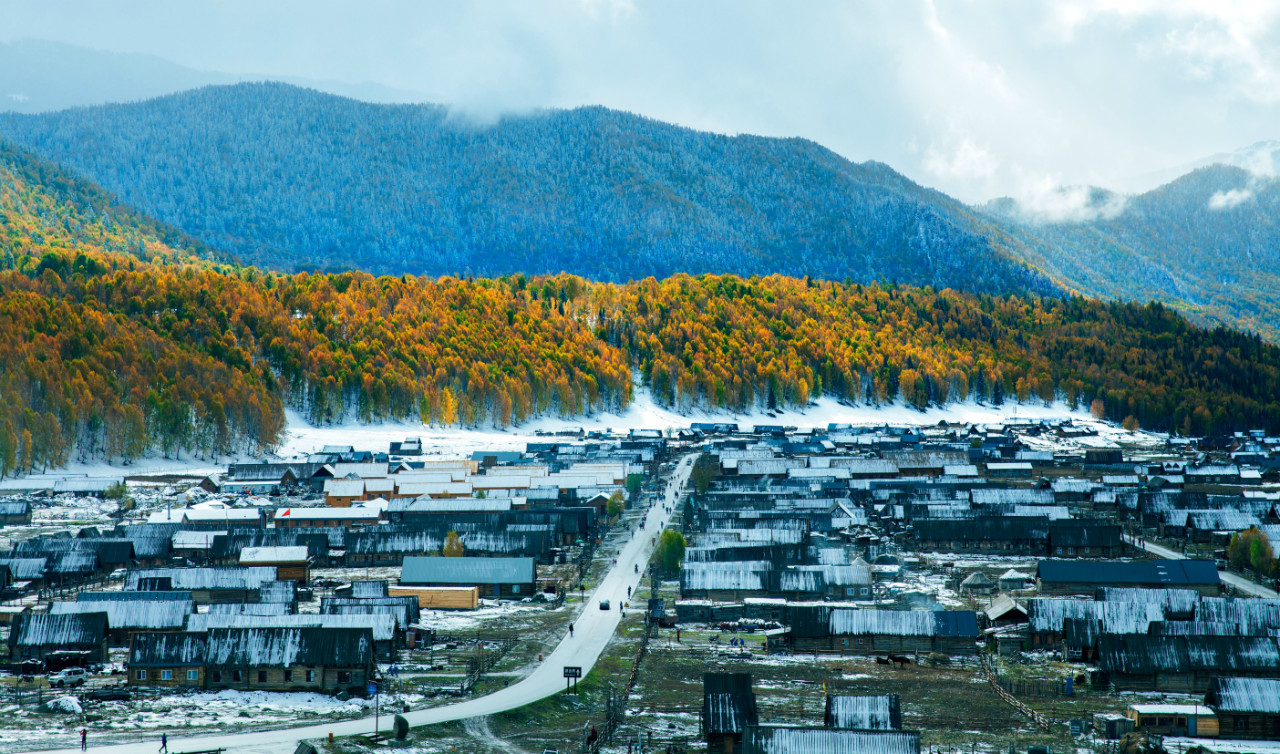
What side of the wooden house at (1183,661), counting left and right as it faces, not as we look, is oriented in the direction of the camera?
front

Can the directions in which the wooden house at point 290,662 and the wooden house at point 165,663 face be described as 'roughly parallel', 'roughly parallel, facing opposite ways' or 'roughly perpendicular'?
roughly parallel

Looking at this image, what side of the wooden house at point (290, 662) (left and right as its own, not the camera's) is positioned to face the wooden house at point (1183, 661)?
left

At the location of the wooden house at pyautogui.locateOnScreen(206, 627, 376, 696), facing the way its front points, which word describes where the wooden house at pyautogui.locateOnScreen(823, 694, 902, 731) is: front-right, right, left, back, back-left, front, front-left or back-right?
front-left

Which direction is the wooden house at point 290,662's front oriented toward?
toward the camera

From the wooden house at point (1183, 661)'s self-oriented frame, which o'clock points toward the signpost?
The signpost is roughly at 2 o'clock from the wooden house.

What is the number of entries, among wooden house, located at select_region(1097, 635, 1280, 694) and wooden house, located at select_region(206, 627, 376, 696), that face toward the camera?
2

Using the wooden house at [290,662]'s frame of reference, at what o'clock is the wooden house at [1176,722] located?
the wooden house at [1176,722] is roughly at 10 o'clock from the wooden house at [290,662].

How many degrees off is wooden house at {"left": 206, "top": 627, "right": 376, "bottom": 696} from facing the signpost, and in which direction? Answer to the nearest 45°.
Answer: approximately 90° to its left

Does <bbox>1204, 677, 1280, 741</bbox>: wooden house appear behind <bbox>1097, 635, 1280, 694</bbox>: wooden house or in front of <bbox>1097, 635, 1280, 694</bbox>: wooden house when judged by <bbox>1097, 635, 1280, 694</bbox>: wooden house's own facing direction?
in front

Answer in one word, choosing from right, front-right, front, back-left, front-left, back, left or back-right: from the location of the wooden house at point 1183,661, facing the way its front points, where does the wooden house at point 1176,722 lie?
front

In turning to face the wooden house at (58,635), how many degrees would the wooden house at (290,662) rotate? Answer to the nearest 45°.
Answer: approximately 135° to its right

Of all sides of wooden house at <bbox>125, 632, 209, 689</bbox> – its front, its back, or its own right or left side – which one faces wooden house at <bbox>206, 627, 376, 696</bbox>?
left

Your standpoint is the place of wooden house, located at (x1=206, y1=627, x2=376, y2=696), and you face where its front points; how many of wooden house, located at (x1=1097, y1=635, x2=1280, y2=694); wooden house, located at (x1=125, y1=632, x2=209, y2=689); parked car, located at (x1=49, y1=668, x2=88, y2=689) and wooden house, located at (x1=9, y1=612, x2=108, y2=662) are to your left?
1

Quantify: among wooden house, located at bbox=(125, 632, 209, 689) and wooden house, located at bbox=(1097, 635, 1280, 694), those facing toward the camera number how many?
2
